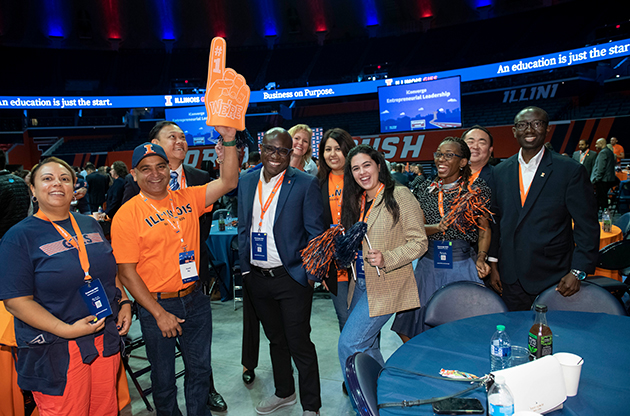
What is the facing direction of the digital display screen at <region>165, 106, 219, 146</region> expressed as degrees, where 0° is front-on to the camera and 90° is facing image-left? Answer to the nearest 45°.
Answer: approximately 0°

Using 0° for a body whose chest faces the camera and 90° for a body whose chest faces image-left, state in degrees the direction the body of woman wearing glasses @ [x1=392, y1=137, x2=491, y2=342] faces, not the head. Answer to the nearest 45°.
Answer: approximately 45°

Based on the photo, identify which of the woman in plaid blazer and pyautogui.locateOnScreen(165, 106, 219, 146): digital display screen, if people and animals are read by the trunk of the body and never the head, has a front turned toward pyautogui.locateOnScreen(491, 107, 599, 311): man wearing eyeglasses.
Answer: the digital display screen

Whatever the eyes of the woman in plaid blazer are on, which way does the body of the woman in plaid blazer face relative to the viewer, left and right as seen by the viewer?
facing the viewer and to the left of the viewer

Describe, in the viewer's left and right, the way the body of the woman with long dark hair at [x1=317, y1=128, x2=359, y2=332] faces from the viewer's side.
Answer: facing the viewer

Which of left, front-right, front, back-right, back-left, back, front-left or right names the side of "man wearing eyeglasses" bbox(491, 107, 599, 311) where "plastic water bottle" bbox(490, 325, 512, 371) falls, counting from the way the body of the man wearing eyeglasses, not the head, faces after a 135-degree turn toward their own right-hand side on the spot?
back

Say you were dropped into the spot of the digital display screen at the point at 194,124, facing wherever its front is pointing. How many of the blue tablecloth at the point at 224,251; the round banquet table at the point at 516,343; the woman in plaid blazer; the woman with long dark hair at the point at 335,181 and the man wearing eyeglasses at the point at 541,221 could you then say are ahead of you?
5

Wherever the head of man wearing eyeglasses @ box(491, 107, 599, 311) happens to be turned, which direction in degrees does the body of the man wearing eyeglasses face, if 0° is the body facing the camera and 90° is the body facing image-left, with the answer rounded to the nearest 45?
approximately 45°

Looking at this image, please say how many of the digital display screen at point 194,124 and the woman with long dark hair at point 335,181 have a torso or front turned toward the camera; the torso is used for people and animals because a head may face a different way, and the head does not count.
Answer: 2

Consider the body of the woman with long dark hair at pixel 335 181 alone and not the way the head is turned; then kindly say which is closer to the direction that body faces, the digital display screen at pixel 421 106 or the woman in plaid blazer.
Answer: the woman in plaid blazer

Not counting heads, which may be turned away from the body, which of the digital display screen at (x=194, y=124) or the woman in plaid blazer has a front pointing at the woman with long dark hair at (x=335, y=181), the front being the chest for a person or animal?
the digital display screen

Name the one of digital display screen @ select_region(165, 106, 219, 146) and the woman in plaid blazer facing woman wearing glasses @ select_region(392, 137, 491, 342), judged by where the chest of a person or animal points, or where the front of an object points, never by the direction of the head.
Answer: the digital display screen
